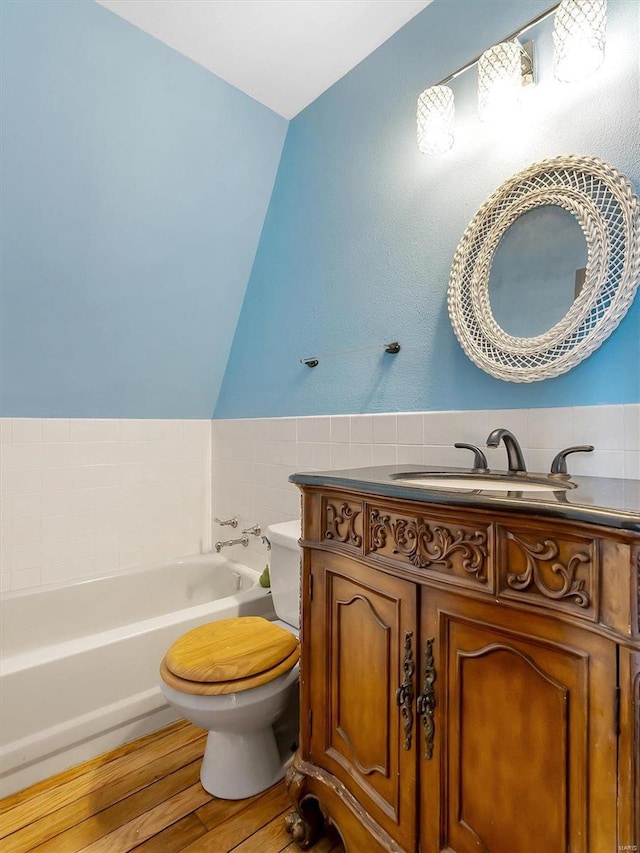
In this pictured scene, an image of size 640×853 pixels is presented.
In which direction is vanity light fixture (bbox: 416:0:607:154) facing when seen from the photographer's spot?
facing the viewer and to the left of the viewer

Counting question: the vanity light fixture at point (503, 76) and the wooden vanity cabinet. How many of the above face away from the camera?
0

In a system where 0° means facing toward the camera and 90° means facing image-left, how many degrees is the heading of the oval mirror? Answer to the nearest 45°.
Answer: approximately 45°

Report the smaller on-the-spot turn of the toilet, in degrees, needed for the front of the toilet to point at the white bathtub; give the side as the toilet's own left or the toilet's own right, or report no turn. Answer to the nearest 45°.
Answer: approximately 90° to the toilet's own right

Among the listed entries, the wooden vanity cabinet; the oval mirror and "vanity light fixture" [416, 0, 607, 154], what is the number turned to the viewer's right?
0

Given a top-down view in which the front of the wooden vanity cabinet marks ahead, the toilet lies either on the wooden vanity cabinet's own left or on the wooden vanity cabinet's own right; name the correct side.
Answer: on the wooden vanity cabinet's own right
